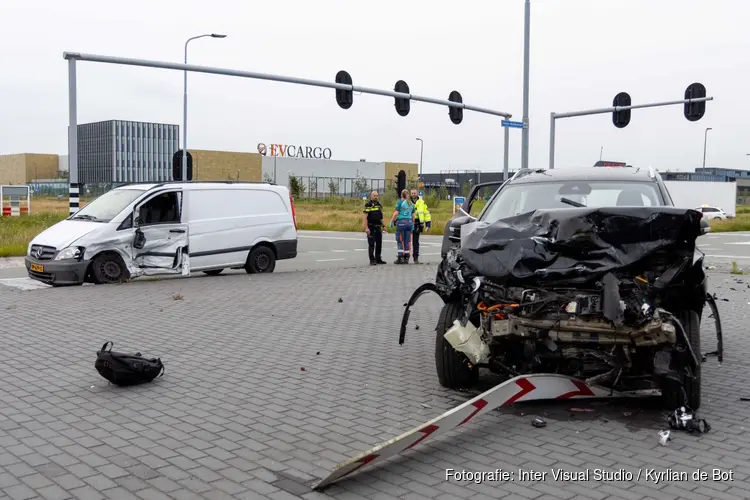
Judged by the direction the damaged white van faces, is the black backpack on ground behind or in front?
in front

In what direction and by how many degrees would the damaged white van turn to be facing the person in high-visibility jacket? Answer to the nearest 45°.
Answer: approximately 180°

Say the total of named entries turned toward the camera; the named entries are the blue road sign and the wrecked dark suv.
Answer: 2

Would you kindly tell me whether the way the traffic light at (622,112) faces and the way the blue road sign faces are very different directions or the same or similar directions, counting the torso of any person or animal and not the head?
very different directions

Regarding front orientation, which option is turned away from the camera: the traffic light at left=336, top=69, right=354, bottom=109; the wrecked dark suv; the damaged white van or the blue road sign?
the traffic light

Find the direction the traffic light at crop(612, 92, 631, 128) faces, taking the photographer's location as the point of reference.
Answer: facing away from the viewer

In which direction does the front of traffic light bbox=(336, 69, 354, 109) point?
away from the camera

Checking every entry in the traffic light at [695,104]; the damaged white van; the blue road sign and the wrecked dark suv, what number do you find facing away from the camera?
1

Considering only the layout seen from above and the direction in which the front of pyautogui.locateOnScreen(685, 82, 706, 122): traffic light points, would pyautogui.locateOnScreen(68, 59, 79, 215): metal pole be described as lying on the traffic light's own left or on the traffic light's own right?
on the traffic light's own left

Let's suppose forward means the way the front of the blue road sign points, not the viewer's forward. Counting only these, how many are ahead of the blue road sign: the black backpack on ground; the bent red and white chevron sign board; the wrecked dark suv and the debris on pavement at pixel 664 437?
4

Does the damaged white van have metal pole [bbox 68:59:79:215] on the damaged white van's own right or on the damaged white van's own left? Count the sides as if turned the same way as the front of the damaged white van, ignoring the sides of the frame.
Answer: on the damaged white van's own right

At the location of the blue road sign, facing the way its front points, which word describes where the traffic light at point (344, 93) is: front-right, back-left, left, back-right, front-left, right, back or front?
front-right

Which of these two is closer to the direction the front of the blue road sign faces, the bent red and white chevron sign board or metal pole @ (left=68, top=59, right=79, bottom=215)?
the bent red and white chevron sign board

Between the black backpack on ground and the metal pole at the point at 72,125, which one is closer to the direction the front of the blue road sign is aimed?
the black backpack on ground
